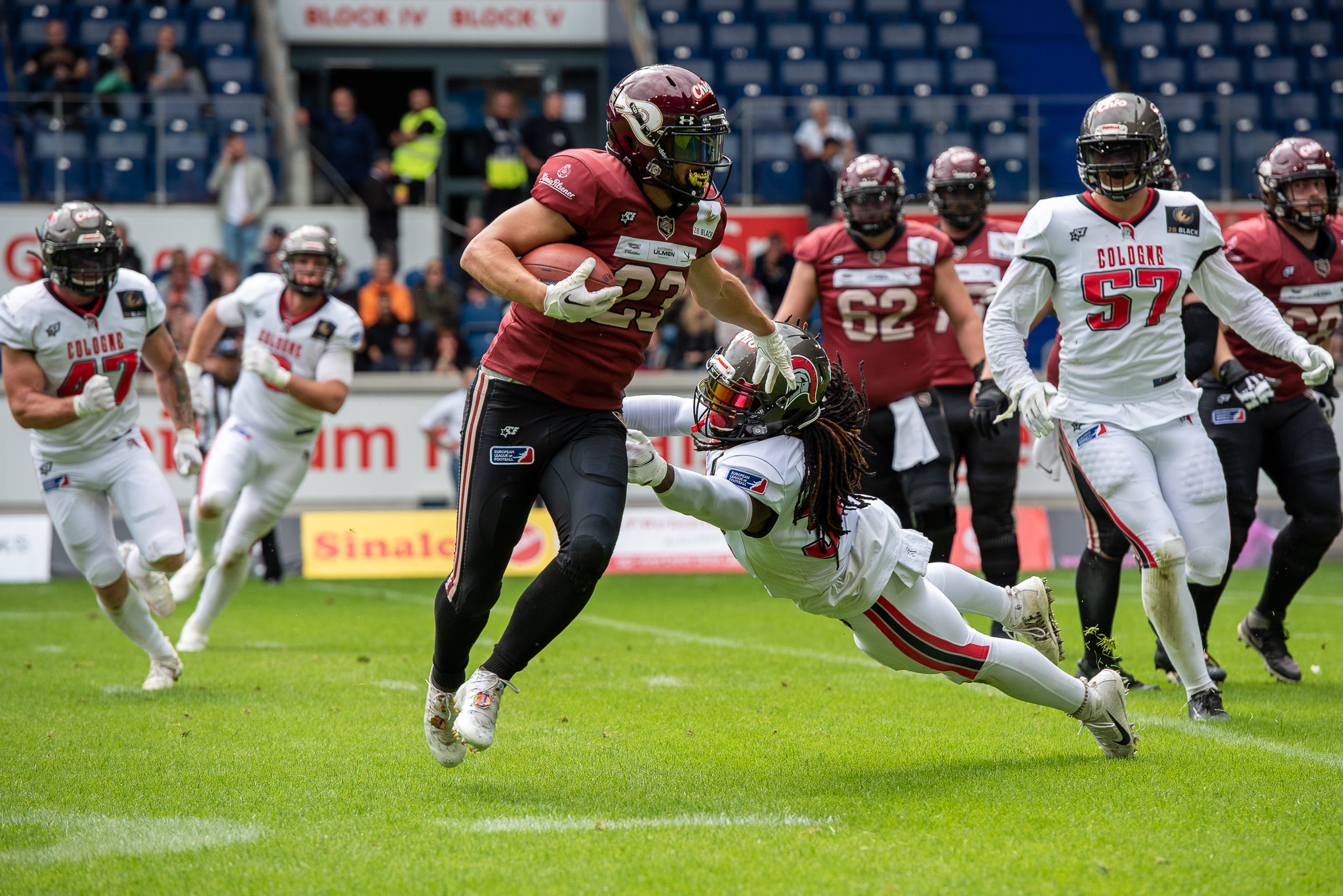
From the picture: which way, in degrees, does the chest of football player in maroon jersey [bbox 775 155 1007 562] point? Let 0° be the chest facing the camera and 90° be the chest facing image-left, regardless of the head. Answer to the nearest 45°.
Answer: approximately 0°

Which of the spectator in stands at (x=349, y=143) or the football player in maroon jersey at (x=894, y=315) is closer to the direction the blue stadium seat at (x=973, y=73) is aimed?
the football player in maroon jersey

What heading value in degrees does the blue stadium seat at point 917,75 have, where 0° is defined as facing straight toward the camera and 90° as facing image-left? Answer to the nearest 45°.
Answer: approximately 0°

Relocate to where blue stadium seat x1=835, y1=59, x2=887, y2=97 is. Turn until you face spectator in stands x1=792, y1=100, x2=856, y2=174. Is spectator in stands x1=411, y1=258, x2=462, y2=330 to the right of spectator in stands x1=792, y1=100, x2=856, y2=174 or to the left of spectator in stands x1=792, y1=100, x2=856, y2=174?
right

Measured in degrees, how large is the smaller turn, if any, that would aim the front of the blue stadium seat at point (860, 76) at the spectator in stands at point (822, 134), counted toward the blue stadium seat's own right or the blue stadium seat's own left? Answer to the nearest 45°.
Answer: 0° — it already faces them

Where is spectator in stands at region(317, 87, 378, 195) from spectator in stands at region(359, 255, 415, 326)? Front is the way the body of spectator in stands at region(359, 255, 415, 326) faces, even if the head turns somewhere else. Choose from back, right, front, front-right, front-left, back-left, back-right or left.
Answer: back

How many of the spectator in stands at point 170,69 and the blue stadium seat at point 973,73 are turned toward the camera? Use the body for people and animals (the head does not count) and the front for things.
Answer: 2

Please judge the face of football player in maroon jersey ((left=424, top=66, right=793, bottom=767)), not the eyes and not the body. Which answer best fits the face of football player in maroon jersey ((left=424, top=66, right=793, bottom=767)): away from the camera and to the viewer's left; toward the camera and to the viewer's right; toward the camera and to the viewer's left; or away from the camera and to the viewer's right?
toward the camera and to the viewer's right

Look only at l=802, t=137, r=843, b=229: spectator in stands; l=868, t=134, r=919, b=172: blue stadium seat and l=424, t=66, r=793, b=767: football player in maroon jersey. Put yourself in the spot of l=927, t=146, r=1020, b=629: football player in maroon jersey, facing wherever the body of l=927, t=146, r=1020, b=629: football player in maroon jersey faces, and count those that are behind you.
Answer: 2

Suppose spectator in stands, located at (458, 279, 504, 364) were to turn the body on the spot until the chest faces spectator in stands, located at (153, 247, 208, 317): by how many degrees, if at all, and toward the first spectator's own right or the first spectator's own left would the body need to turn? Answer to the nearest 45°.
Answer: approximately 90° to the first spectator's own right

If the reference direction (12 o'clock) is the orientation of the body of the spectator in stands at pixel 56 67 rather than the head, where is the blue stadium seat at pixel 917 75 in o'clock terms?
The blue stadium seat is roughly at 9 o'clock from the spectator in stands.
